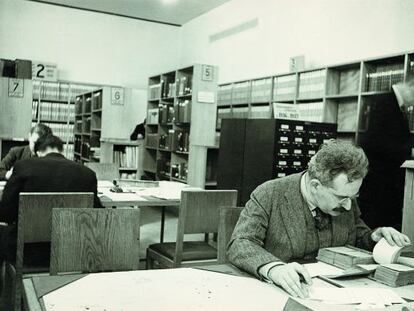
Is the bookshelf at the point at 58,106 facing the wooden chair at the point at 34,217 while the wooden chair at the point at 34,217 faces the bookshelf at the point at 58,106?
yes

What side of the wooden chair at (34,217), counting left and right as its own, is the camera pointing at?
back

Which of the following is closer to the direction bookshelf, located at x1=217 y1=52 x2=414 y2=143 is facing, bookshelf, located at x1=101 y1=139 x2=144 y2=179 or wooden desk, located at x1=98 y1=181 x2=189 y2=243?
the wooden desk

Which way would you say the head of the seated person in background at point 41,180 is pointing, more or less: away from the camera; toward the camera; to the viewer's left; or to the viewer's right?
away from the camera

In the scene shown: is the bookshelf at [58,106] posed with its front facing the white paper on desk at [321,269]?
yes

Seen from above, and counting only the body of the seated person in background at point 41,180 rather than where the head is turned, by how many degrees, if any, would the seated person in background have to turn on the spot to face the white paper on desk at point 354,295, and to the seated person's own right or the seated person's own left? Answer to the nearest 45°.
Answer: approximately 135° to the seated person's own right

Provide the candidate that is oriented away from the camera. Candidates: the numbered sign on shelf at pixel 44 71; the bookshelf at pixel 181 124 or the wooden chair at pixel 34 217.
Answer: the wooden chair

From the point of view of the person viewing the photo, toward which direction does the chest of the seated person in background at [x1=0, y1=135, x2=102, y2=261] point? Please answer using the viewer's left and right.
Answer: facing away from the viewer

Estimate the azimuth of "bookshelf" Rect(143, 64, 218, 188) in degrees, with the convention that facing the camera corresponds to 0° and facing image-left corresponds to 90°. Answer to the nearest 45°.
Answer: approximately 45°

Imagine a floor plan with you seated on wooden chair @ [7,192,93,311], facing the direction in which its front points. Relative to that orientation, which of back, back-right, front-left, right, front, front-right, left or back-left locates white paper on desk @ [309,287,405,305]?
back-right

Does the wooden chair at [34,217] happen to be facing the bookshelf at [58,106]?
yes

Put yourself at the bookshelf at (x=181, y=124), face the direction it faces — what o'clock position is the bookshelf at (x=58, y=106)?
the bookshelf at (x=58, y=106) is roughly at 3 o'clock from the bookshelf at (x=181, y=124).

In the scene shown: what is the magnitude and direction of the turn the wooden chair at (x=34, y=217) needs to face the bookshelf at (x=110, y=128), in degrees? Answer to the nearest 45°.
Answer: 0° — it already faces it

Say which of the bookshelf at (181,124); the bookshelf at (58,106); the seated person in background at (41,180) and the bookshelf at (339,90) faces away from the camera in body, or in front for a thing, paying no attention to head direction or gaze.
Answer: the seated person in background
